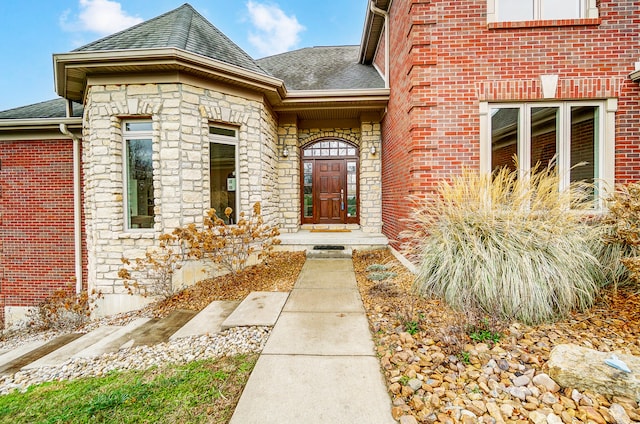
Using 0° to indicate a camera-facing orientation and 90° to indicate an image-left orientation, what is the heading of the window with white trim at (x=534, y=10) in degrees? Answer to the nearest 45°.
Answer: approximately 0°

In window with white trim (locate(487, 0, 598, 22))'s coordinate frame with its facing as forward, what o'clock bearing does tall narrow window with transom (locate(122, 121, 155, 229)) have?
The tall narrow window with transom is roughly at 2 o'clock from the window with white trim.

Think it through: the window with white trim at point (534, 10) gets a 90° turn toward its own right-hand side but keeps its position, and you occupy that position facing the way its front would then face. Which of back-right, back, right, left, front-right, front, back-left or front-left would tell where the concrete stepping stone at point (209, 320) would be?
front-left

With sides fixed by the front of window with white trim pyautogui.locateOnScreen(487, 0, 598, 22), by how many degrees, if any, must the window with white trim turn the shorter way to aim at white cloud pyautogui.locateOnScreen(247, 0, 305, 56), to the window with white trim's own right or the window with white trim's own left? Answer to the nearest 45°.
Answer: approximately 135° to the window with white trim's own right
